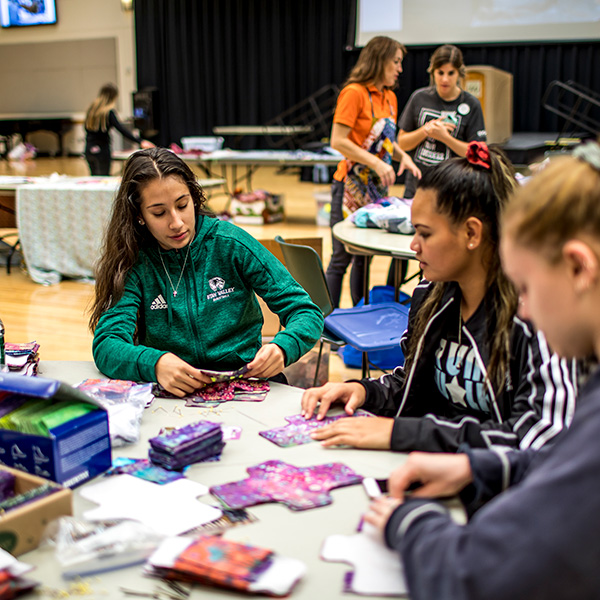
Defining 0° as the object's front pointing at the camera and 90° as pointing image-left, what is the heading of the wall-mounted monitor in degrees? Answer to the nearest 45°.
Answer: approximately 0°

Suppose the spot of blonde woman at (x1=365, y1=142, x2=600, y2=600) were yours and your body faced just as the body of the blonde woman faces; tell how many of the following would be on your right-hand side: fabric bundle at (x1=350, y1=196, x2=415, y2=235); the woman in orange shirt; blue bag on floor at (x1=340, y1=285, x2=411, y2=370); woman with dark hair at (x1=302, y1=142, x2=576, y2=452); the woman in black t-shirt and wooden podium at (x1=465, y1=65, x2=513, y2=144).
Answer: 6

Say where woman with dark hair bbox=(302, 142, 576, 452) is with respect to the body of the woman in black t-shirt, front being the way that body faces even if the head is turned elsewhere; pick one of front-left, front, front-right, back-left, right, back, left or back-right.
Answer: front

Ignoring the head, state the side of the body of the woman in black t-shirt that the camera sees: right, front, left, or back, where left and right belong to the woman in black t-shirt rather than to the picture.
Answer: front

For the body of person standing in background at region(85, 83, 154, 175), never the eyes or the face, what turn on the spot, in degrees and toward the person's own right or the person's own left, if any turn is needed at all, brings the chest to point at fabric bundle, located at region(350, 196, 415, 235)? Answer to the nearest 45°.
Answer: approximately 135° to the person's own right

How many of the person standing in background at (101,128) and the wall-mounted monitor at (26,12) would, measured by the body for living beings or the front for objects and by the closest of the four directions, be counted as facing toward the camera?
1

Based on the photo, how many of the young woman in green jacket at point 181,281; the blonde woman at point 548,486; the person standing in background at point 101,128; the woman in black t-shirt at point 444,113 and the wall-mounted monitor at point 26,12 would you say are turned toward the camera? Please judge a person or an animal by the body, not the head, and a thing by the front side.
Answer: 3

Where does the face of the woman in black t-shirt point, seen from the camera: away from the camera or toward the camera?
toward the camera

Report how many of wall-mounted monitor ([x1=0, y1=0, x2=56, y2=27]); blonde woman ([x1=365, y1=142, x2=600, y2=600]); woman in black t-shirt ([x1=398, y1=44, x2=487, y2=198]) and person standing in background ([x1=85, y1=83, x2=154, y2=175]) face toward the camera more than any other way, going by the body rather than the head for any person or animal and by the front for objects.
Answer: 2

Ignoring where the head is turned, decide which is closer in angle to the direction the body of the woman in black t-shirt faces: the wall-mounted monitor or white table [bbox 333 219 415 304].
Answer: the white table

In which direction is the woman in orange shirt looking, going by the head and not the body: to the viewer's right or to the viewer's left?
to the viewer's right

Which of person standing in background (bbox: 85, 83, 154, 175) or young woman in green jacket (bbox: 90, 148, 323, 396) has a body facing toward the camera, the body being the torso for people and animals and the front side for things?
the young woman in green jacket

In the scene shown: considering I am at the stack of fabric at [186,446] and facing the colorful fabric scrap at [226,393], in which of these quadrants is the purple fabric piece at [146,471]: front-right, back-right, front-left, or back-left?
back-left

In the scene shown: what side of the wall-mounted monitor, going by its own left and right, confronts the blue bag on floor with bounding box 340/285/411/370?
front

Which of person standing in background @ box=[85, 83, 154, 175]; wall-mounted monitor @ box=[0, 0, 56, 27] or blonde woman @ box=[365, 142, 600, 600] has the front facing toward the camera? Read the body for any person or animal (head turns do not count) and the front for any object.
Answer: the wall-mounted monitor

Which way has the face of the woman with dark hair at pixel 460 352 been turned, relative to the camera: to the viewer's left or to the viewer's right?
to the viewer's left

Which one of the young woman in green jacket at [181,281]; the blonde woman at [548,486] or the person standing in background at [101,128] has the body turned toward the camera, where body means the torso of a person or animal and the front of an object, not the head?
the young woman in green jacket

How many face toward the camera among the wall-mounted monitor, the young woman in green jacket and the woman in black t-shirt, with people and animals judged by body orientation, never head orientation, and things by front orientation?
3

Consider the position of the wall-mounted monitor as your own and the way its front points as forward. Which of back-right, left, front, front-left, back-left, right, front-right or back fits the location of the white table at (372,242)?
front
